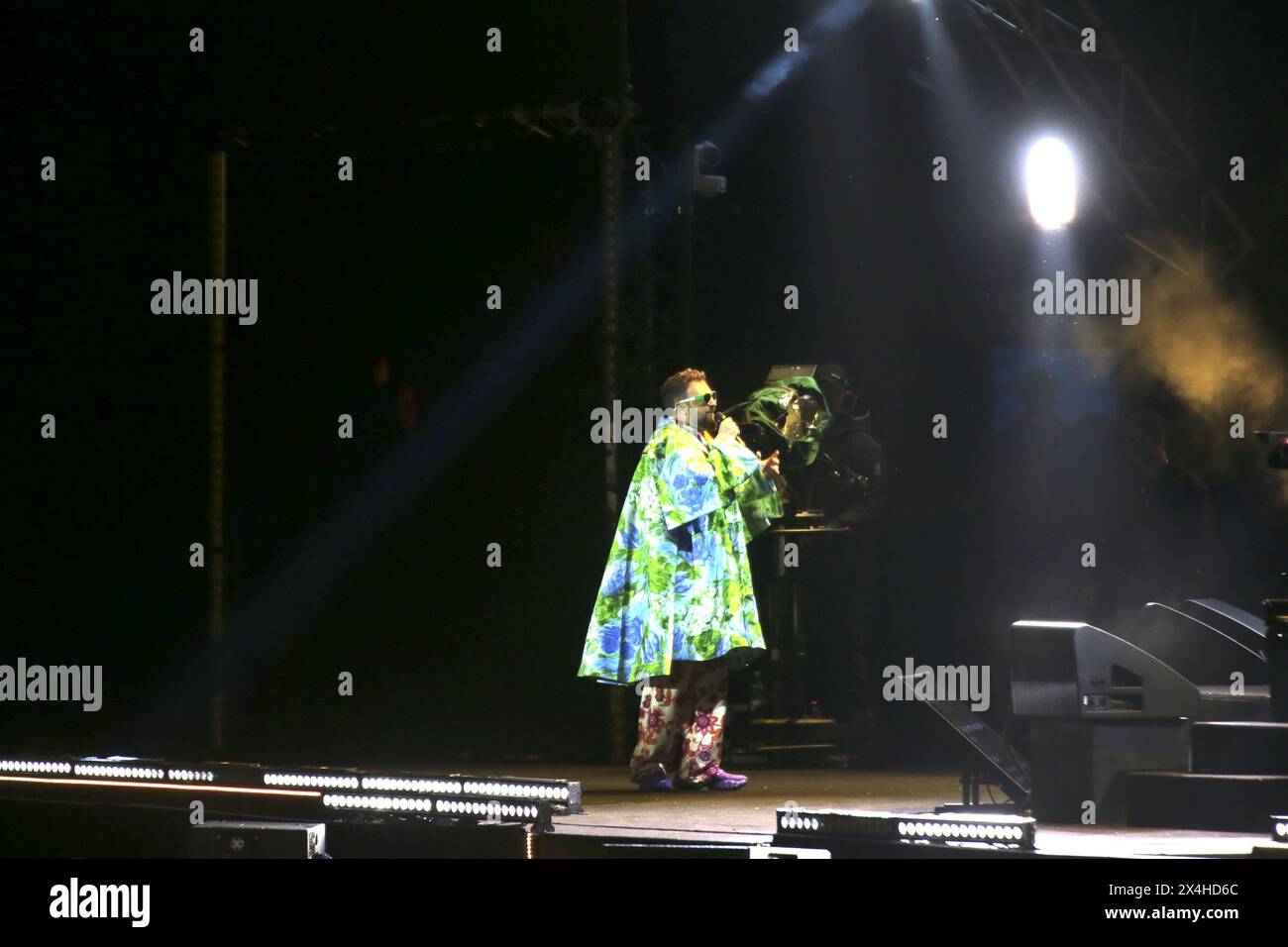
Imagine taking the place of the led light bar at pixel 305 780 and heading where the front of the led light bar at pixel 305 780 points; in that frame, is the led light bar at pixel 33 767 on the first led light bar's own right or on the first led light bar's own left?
on the first led light bar's own right

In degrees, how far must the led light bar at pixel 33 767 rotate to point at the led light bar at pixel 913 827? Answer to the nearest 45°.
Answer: approximately 45° to its left

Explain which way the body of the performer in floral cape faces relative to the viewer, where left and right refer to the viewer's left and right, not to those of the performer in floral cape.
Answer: facing to the right of the viewer

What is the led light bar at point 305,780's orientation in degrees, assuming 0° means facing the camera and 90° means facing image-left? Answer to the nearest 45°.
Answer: approximately 0°

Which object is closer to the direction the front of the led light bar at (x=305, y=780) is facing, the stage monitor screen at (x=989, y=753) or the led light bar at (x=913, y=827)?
the led light bar

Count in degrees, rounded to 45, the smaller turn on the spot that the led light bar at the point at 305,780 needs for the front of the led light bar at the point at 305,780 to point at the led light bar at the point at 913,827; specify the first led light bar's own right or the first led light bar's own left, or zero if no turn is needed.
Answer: approximately 45° to the first led light bar's own left

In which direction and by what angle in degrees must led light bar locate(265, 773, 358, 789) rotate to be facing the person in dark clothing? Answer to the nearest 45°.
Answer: approximately 135° to its left
